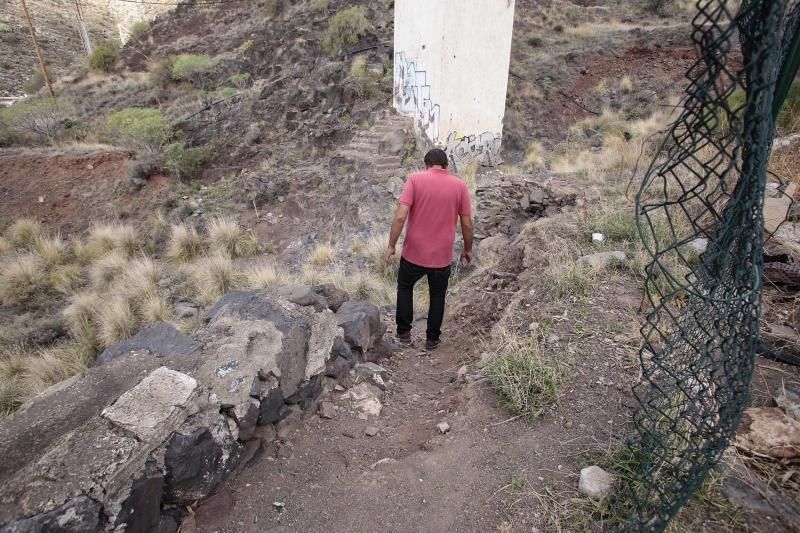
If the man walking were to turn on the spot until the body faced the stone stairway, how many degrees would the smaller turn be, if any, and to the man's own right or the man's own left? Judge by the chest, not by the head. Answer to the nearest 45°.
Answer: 0° — they already face it

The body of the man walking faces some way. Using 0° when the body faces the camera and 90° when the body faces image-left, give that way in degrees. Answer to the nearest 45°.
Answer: approximately 180°

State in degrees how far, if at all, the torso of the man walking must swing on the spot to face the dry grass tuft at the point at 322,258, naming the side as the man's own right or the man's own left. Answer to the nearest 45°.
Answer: approximately 45° to the man's own left

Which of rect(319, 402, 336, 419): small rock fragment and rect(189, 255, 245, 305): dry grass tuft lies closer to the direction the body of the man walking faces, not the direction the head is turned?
the dry grass tuft

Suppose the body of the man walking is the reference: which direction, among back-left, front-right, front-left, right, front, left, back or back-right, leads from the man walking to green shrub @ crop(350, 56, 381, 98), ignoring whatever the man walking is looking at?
front

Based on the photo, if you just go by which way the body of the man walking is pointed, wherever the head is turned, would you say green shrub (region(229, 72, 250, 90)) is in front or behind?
in front

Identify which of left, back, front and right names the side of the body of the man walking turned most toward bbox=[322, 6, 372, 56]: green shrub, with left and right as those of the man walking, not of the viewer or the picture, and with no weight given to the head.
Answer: front

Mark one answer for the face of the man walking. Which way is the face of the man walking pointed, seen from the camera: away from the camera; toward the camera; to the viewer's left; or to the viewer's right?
away from the camera

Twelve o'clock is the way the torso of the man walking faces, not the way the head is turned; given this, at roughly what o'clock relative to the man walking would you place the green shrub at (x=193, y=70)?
The green shrub is roughly at 11 o'clock from the man walking.

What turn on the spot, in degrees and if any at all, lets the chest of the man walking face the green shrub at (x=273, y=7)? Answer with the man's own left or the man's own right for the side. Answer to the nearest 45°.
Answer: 0° — they already face it

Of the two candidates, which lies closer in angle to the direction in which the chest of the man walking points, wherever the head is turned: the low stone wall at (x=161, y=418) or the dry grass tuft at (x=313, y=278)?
the dry grass tuft

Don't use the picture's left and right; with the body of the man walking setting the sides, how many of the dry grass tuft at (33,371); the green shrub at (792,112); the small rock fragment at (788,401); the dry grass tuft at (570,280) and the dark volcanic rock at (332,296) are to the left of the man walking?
2

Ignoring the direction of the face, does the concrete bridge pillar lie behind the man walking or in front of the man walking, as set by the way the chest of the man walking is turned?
in front
